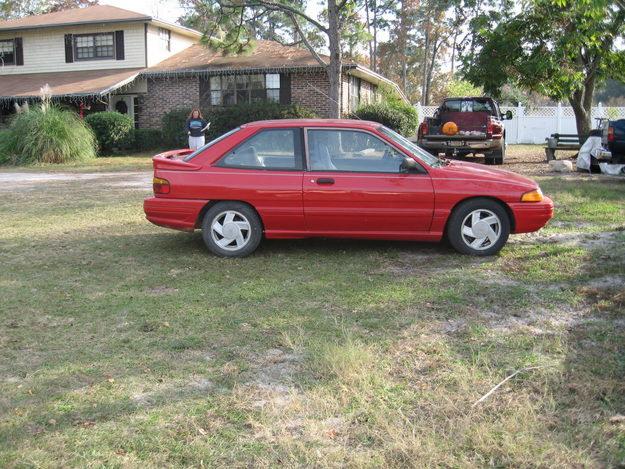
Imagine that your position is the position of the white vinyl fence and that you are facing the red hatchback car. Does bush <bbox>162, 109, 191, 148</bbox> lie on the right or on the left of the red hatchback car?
right

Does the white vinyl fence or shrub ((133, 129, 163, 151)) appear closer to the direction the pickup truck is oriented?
the white vinyl fence

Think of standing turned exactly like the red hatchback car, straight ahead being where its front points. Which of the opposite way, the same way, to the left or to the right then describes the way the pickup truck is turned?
to the left

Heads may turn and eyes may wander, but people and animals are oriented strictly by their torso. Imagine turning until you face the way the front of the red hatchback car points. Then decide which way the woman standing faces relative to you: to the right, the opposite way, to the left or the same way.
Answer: to the right

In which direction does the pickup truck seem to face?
away from the camera

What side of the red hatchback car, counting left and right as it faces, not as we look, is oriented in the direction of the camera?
right

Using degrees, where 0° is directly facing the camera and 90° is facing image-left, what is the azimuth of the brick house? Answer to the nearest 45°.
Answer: approximately 0°

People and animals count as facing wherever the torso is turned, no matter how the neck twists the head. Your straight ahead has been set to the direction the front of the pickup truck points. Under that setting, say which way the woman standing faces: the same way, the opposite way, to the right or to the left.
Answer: the opposite way
